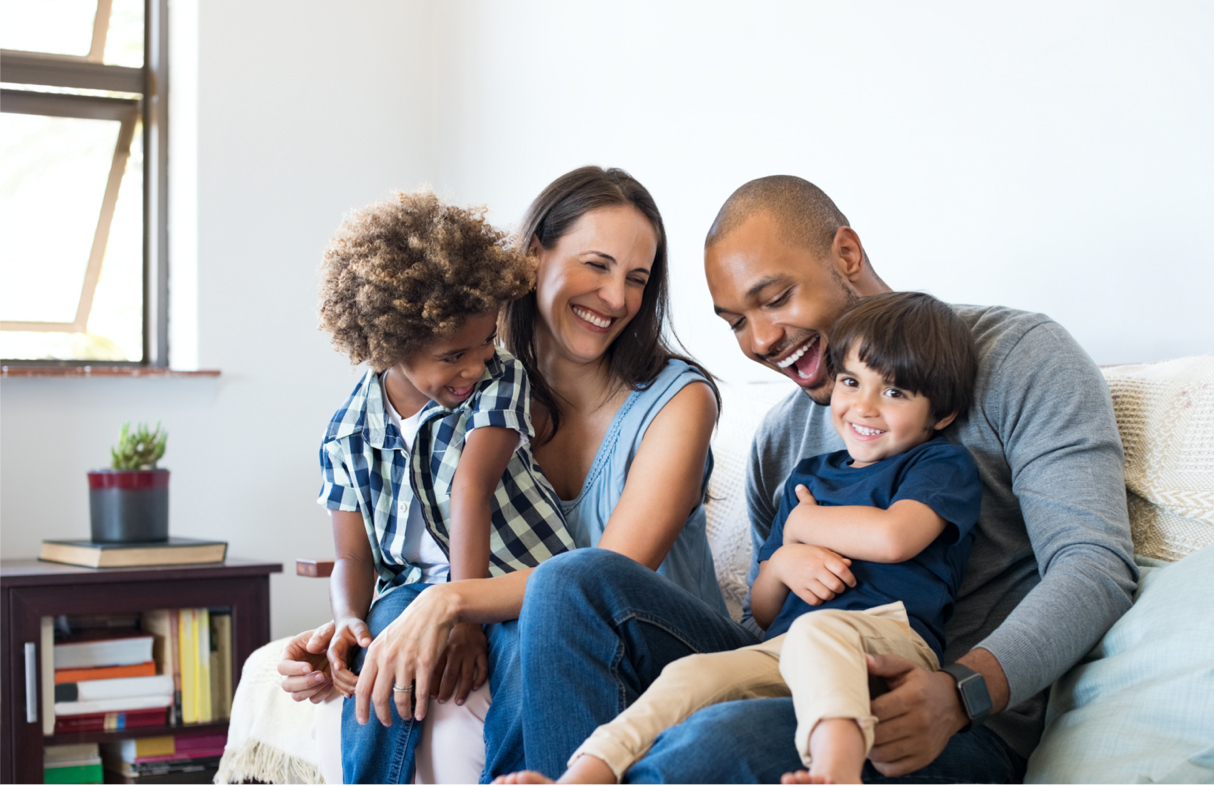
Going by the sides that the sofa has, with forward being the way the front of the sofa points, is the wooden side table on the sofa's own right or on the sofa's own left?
on the sofa's own right

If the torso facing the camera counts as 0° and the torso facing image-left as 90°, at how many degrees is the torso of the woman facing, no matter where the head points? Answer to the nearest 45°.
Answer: approximately 45°

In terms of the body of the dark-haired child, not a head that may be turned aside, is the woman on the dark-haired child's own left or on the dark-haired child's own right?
on the dark-haired child's own right

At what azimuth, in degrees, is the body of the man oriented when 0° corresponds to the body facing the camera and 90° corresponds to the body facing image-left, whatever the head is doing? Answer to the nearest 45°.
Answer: approximately 45°

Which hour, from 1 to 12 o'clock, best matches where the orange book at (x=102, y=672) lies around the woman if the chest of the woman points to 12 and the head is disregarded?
The orange book is roughly at 3 o'clock from the woman.

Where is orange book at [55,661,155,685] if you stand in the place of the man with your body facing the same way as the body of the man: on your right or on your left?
on your right

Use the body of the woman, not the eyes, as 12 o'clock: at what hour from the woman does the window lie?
The window is roughly at 3 o'clock from the woman.

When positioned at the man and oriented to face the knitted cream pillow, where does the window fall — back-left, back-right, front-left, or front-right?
back-left

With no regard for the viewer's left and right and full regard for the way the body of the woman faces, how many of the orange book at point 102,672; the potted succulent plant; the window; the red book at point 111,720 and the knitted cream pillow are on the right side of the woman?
4

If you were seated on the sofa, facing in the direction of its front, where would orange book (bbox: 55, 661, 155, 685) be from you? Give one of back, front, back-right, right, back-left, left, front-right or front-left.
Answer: back-right
